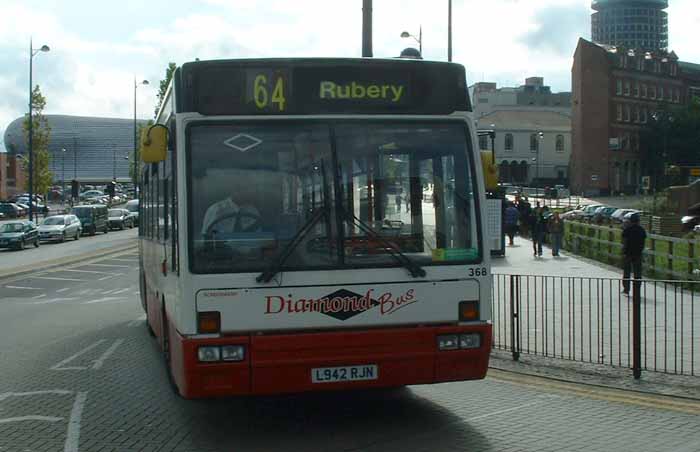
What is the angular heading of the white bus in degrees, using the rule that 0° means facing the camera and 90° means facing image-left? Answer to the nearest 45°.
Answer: approximately 0°

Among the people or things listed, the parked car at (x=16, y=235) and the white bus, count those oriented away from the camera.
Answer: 0

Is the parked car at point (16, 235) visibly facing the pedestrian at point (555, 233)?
no

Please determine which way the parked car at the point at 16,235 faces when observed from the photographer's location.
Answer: facing the viewer and to the left of the viewer

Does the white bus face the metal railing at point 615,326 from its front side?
no

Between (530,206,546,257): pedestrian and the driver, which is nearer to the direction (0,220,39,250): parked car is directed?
the driver

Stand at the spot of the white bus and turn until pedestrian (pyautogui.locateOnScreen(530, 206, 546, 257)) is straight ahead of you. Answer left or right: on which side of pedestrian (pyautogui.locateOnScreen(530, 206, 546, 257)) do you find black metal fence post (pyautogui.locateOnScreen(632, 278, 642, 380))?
right

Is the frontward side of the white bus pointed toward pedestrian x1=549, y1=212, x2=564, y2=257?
no

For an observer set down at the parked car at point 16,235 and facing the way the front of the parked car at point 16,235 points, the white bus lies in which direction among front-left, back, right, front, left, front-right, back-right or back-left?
front-left
